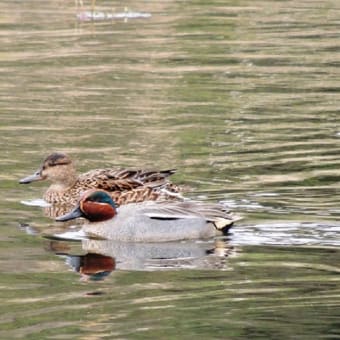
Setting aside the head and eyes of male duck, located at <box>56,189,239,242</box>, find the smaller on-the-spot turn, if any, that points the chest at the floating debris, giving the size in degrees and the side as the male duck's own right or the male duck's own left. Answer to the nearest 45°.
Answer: approximately 90° to the male duck's own right

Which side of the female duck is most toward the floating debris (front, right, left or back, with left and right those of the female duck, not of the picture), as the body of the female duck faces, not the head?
right

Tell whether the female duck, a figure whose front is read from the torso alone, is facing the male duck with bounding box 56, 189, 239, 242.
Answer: no

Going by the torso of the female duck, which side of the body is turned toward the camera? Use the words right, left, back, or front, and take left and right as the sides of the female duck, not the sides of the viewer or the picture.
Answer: left

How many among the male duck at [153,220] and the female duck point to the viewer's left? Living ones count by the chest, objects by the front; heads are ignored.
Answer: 2

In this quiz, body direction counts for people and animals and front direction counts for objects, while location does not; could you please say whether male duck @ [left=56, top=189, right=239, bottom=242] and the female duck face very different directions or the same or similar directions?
same or similar directions

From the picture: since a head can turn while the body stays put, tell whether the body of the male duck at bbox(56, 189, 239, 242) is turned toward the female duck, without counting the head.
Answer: no

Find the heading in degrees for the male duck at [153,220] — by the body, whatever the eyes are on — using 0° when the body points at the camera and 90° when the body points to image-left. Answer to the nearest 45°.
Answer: approximately 90°
